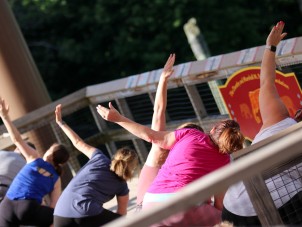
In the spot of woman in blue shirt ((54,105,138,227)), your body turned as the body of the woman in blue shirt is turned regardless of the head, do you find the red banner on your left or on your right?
on your right

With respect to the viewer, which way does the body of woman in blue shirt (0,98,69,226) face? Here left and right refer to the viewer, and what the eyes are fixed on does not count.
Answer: facing away from the viewer

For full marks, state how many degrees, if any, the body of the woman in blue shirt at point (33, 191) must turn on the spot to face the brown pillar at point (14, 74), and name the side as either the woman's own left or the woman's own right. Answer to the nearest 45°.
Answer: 0° — they already face it

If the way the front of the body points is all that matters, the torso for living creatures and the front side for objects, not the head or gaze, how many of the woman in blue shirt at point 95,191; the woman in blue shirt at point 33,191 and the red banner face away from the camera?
2

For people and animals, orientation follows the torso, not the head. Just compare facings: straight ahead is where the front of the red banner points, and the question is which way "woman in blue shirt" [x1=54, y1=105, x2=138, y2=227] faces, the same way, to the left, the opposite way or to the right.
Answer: the opposite way

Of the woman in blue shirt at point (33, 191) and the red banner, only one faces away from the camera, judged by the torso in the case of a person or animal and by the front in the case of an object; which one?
the woman in blue shirt

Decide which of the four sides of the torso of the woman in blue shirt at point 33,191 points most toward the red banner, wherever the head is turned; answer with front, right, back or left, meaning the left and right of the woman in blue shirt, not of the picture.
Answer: right

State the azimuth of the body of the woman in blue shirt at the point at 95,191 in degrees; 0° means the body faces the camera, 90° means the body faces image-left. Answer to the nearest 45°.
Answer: approximately 180°

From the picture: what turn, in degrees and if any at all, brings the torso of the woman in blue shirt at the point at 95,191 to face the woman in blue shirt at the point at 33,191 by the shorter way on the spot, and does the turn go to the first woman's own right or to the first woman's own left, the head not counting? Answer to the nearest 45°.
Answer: approximately 45° to the first woman's own left

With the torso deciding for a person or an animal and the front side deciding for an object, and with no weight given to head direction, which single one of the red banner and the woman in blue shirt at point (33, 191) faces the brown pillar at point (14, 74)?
the woman in blue shirt
